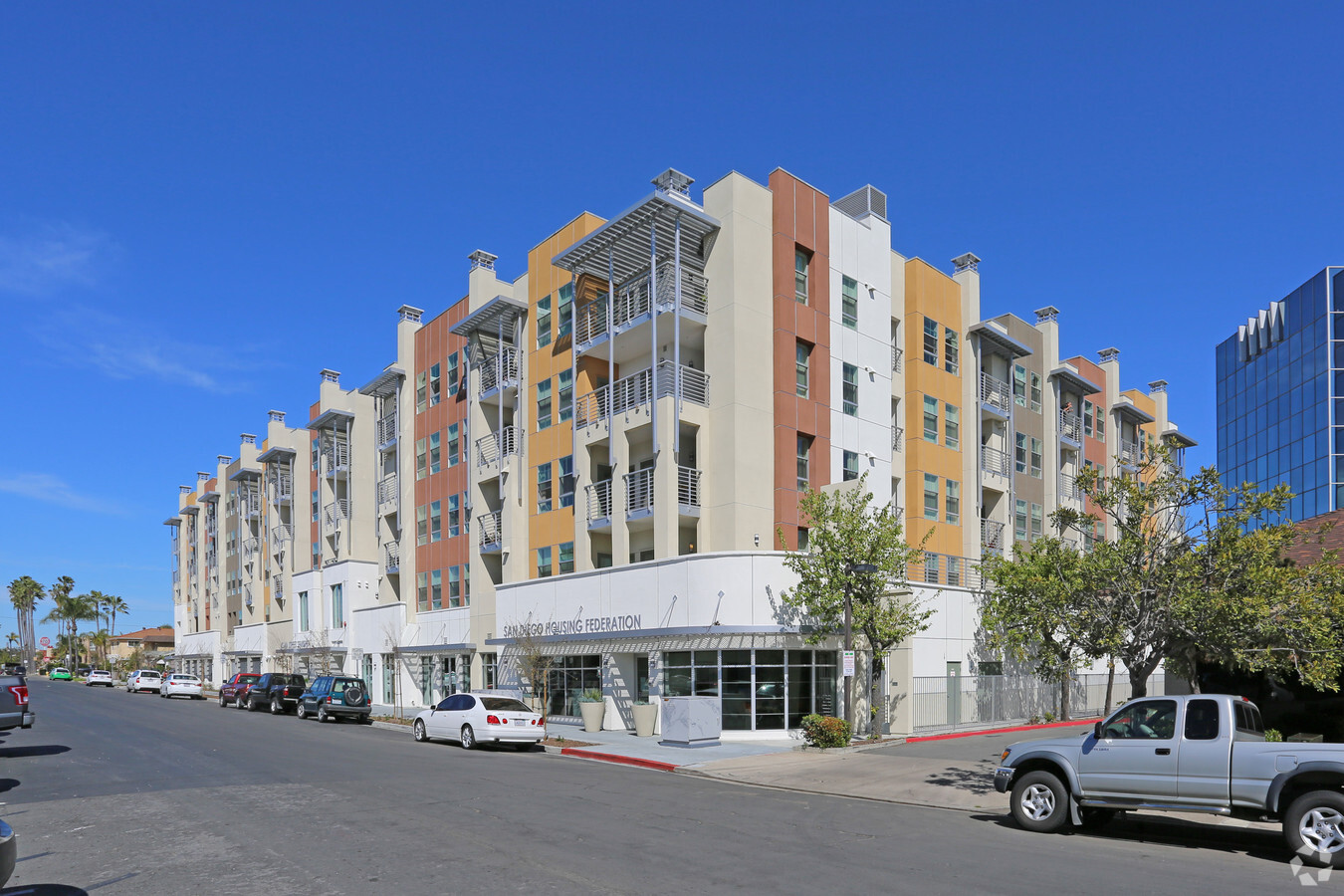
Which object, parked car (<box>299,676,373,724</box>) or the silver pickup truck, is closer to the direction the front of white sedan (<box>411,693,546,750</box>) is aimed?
the parked car

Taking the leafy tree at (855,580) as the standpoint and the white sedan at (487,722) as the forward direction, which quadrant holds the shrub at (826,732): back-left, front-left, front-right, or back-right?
front-left

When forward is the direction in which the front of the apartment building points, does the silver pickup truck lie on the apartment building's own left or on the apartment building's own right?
on the apartment building's own left

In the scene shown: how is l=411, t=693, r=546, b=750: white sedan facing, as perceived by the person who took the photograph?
facing away from the viewer and to the left of the viewer

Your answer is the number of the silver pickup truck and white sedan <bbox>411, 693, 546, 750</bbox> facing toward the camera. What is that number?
0

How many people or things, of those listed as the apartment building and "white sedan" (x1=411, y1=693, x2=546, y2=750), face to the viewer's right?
0

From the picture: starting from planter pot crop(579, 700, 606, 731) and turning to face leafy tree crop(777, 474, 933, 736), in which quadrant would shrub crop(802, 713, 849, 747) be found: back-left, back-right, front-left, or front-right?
front-right

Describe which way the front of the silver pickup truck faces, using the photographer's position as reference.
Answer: facing to the left of the viewer

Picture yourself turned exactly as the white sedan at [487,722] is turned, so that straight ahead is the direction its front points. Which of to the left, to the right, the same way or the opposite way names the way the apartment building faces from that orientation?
to the left

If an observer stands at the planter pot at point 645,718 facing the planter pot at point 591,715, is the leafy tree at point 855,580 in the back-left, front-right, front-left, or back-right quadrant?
back-right

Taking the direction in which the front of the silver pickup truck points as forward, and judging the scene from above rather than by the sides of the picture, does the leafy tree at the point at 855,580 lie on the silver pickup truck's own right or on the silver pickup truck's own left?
on the silver pickup truck's own right

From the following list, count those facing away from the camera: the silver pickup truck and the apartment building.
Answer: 0

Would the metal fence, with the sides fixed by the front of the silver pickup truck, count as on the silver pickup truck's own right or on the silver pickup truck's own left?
on the silver pickup truck's own right

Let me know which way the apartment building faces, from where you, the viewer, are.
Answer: facing the viewer and to the left of the viewer
